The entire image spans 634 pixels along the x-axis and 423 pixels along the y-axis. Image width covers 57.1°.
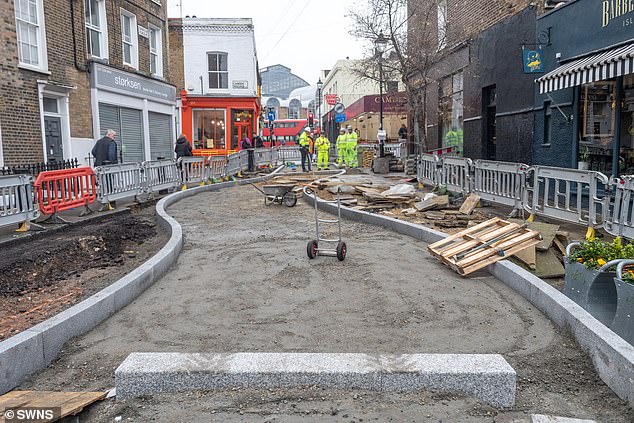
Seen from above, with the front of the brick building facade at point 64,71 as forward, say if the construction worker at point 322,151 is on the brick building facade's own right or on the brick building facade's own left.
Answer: on the brick building facade's own left

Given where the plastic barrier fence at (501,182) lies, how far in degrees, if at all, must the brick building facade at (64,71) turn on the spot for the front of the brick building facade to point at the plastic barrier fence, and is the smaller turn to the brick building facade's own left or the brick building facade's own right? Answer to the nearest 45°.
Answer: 0° — it already faces it

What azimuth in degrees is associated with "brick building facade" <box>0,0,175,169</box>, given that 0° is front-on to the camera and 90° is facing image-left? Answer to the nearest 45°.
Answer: approximately 315°

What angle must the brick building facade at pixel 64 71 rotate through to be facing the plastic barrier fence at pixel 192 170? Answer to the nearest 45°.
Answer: approximately 45° to its left

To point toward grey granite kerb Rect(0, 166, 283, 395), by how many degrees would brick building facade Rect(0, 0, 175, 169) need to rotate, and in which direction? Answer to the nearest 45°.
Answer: approximately 45° to its right

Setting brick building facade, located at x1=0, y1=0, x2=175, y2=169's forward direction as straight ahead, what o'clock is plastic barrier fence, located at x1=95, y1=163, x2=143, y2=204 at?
The plastic barrier fence is roughly at 1 o'clock from the brick building facade.

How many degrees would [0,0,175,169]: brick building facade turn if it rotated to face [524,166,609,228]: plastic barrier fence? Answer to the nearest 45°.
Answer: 0° — it already faces it

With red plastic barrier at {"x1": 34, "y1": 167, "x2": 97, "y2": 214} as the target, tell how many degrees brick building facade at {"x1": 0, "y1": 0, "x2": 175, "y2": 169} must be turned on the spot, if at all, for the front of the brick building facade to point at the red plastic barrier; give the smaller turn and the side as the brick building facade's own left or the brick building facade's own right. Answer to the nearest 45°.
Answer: approximately 45° to the brick building facade's own right

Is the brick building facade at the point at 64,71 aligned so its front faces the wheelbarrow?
yes

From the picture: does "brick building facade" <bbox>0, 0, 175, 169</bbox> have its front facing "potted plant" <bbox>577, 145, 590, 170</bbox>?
yes

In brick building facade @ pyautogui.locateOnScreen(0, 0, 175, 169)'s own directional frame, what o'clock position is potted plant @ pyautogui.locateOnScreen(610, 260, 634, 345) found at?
The potted plant is roughly at 1 o'clock from the brick building facade.
